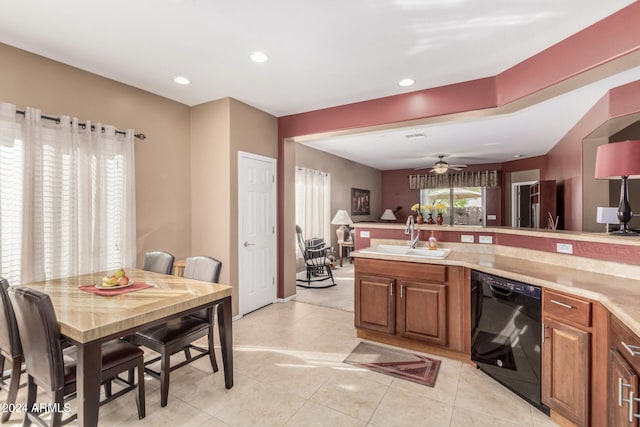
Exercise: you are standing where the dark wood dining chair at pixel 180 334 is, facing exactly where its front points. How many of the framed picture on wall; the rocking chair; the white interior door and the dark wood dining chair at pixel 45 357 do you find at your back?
3

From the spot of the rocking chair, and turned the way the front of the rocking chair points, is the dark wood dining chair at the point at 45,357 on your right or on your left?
on your right

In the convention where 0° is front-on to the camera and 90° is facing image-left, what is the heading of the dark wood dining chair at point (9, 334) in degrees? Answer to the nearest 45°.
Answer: approximately 225°

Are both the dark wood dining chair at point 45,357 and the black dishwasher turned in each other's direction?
no

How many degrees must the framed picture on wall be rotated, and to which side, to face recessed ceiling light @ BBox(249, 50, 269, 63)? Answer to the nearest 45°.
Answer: approximately 45° to its right

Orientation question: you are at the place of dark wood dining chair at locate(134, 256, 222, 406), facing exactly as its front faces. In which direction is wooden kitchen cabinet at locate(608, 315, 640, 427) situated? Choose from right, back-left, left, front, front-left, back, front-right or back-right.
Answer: left

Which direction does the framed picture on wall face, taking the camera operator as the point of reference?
facing the viewer and to the right of the viewer

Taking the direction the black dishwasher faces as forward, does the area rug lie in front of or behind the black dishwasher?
in front

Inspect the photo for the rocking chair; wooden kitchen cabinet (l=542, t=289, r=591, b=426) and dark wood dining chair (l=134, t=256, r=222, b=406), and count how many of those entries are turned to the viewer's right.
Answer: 1

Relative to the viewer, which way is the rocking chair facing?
to the viewer's right

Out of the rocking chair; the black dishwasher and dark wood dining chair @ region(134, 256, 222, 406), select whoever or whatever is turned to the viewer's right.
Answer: the rocking chair

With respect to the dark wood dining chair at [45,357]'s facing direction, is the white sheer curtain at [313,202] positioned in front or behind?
in front

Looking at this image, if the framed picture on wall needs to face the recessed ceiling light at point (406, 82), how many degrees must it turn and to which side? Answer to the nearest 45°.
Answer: approximately 45° to its right

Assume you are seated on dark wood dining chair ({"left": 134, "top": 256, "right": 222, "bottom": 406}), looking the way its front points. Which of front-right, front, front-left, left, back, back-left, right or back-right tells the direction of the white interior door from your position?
back

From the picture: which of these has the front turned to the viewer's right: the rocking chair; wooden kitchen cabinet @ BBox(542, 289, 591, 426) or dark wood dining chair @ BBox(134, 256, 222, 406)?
the rocking chair

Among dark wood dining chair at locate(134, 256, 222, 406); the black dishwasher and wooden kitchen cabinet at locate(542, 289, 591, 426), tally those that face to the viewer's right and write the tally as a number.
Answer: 0

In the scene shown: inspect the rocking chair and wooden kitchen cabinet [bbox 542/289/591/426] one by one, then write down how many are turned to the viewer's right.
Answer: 1

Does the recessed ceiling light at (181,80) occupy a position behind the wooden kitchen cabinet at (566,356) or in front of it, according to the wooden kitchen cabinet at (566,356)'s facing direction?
in front

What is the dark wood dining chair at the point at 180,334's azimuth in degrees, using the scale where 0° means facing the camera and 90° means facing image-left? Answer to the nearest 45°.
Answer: approximately 45°
